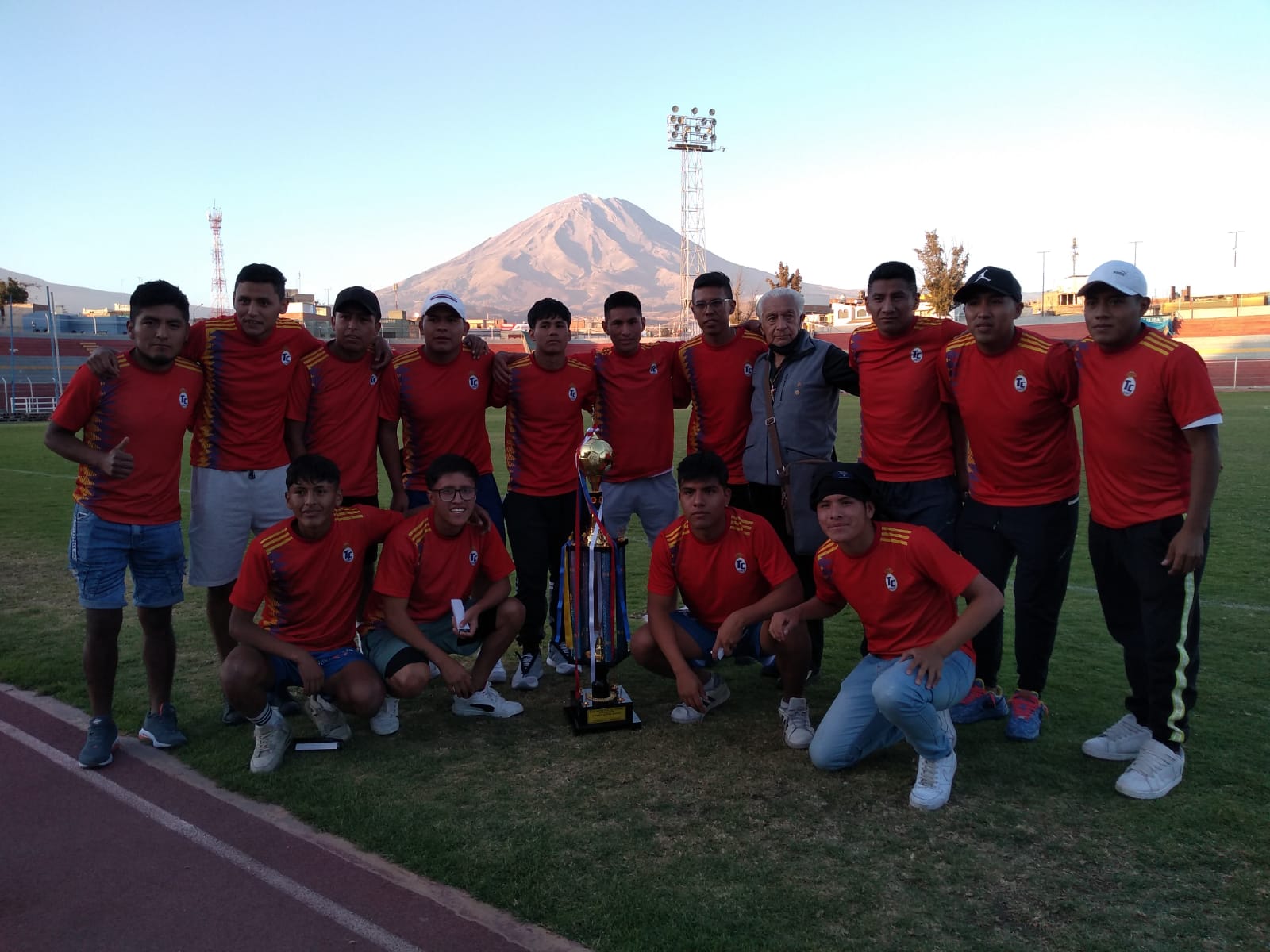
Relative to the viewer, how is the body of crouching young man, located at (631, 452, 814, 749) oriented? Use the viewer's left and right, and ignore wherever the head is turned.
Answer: facing the viewer

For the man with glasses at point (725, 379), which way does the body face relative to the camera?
toward the camera

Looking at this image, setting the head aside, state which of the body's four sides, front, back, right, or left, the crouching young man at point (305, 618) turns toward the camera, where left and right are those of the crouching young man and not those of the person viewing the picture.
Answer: front

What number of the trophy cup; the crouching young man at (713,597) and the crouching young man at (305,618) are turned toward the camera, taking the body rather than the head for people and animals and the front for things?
3

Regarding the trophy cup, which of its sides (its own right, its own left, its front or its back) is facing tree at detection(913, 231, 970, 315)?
back

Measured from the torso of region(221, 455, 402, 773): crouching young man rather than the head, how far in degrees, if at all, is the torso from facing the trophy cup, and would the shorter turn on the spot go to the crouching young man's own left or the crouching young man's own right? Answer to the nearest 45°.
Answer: approximately 90° to the crouching young man's own left

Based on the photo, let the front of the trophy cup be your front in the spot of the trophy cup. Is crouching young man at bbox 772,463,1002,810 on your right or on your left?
on your left

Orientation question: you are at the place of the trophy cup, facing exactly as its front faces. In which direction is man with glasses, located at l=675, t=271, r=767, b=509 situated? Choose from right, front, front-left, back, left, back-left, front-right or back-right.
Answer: back-left

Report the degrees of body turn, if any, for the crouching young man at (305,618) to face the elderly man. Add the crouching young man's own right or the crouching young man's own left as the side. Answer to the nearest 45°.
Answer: approximately 90° to the crouching young man's own left

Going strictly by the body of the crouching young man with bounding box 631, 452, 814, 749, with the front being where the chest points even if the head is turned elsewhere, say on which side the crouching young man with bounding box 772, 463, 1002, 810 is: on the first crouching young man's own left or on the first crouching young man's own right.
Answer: on the first crouching young man's own left

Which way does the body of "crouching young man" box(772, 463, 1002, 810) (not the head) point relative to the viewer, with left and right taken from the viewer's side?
facing the viewer and to the left of the viewer
